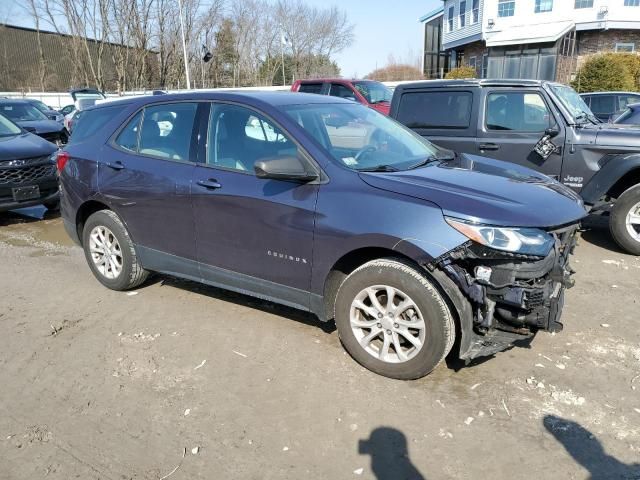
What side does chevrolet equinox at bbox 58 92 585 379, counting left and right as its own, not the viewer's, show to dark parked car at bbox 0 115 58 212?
back

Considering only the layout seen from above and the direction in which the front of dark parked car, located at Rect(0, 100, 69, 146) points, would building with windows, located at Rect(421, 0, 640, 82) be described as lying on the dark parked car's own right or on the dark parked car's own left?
on the dark parked car's own left

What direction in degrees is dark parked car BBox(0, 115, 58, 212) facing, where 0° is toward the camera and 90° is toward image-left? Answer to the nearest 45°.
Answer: approximately 315°

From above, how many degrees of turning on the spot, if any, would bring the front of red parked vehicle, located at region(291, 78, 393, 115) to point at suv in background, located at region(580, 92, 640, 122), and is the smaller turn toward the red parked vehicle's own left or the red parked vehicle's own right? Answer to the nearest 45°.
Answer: approximately 45° to the red parked vehicle's own left

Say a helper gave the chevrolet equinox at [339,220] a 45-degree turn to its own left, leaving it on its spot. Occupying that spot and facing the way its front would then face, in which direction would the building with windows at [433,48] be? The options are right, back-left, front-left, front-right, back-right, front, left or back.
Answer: left

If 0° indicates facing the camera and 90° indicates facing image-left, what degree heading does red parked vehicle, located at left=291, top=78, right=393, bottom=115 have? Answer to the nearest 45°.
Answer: approximately 315°

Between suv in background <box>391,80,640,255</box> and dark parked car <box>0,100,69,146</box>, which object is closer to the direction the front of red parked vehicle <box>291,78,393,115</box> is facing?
the suv in background

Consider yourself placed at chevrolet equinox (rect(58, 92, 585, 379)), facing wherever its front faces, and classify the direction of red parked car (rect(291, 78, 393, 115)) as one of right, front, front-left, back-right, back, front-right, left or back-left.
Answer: back-left

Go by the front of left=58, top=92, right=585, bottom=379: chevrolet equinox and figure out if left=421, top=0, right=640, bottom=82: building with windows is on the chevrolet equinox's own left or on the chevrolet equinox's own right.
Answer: on the chevrolet equinox's own left
